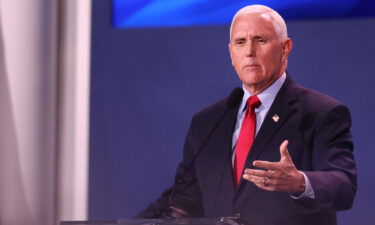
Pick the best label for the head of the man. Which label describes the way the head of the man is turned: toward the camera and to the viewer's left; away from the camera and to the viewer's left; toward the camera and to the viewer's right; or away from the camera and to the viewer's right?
toward the camera and to the viewer's left

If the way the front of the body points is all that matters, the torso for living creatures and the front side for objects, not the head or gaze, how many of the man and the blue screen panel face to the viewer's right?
0

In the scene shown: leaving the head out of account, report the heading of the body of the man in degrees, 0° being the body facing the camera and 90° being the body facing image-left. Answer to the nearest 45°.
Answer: approximately 45°

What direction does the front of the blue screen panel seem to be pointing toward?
toward the camera
